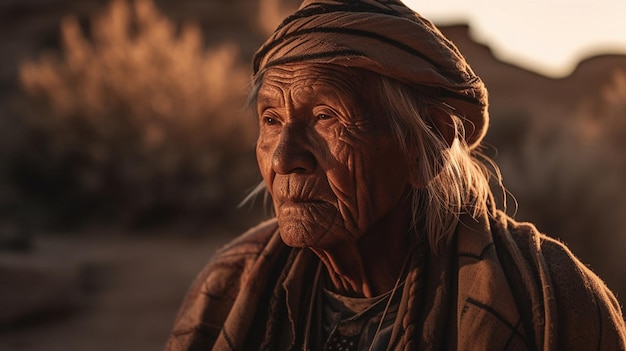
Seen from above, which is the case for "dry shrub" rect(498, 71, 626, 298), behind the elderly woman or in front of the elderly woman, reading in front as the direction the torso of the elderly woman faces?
behind

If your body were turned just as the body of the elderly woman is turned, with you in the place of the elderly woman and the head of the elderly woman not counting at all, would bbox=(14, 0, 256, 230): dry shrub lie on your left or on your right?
on your right

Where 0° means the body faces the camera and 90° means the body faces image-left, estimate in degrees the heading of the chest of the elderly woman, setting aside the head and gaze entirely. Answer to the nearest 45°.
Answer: approximately 45°
